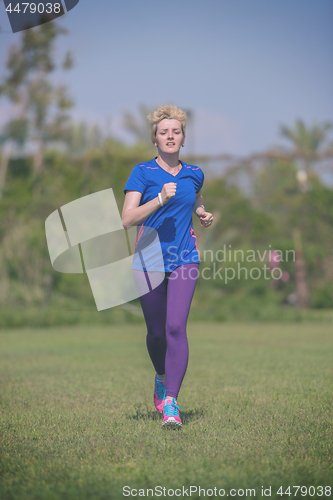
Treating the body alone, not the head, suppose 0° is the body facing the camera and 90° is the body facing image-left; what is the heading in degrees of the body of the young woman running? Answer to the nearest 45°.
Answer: approximately 0°

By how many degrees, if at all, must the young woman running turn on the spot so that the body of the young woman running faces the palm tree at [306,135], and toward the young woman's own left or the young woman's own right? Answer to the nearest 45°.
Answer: approximately 180°
